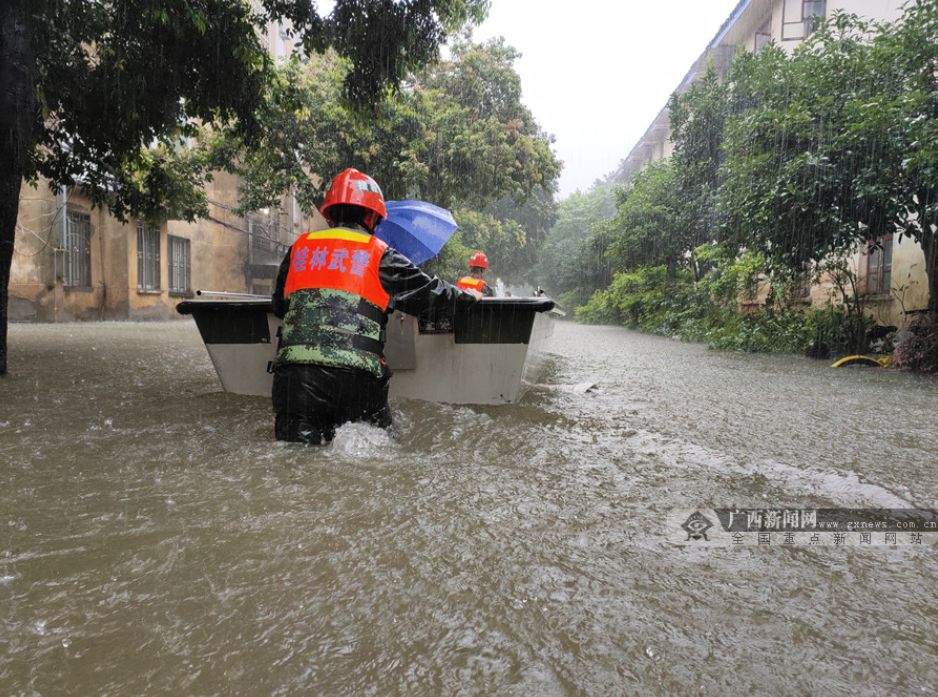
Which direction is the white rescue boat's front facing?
away from the camera

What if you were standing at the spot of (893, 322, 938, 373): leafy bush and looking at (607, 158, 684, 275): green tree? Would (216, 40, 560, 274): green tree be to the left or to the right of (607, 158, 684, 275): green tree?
left

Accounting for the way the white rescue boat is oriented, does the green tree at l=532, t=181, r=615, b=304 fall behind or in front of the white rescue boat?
in front

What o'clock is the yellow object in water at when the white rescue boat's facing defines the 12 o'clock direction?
The yellow object in water is roughly at 2 o'clock from the white rescue boat.

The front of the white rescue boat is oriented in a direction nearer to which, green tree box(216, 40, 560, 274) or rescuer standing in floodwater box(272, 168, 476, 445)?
the green tree

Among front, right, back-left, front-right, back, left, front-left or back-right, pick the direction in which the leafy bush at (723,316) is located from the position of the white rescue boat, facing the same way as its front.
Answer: front-right

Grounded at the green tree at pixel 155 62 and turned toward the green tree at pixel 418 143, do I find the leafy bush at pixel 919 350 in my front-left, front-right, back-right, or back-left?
front-right

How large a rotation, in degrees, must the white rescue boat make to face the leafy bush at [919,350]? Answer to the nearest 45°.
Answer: approximately 90° to its right

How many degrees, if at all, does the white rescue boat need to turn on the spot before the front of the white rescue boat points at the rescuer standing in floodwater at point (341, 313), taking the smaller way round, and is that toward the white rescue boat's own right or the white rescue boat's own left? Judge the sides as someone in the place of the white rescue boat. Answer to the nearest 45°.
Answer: approximately 135° to the white rescue boat's own left

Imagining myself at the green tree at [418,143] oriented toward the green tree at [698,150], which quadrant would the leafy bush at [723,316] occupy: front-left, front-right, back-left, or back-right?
front-right
